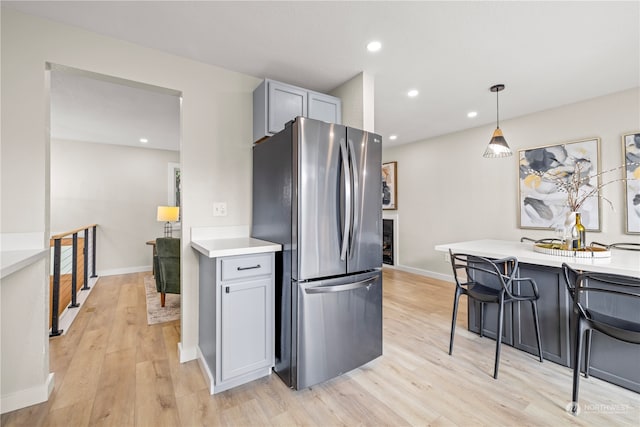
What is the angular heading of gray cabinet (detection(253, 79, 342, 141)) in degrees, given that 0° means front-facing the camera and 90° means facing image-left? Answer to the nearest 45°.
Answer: approximately 315°

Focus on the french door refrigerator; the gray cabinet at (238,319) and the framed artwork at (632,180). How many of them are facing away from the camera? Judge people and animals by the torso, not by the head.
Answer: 0

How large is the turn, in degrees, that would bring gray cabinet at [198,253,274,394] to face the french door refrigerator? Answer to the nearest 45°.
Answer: approximately 45° to its left

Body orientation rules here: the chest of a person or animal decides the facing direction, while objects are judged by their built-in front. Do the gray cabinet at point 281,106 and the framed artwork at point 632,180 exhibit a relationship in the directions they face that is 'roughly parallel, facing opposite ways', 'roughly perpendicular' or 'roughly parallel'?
roughly perpendicular

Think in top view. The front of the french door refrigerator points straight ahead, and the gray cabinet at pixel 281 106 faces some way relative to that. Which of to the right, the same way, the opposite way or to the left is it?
the same way

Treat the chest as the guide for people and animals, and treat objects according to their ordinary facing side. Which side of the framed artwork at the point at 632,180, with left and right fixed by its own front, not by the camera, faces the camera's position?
front

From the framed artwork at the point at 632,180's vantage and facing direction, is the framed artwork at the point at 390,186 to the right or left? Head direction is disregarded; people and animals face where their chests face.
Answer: on its right

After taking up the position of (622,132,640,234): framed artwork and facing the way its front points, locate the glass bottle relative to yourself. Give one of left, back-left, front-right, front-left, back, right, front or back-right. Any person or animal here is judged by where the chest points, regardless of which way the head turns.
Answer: front

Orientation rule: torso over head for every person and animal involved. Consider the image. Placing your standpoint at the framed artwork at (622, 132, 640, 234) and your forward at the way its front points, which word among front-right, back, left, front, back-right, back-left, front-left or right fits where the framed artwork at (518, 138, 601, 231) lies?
right

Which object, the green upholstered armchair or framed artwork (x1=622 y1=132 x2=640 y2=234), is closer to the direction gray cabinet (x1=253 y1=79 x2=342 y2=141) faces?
the framed artwork

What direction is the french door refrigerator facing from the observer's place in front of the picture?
facing the viewer and to the right of the viewer

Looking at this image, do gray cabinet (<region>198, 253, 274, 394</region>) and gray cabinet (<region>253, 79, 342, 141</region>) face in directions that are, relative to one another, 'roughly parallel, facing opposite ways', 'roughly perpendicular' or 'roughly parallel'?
roughly parallel
